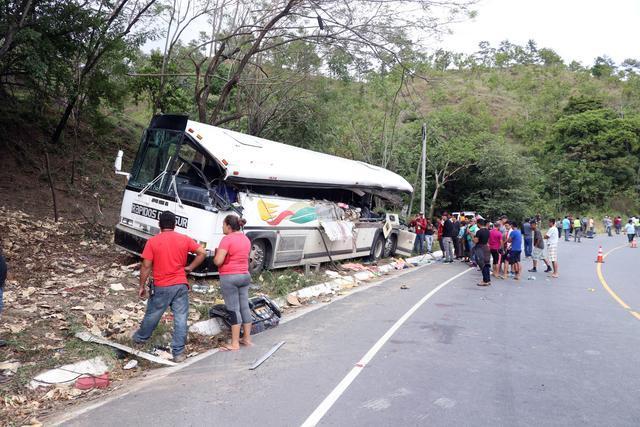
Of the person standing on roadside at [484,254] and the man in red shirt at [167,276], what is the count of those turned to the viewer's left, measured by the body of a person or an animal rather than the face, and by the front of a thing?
1

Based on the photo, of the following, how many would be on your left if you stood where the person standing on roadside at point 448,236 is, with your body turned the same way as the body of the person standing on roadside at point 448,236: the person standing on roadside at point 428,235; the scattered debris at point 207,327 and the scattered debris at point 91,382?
2

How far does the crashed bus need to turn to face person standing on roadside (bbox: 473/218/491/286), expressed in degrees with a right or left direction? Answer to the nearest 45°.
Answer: approximately 135° to its left

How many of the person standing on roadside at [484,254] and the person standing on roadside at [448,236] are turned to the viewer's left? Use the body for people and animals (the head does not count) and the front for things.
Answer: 2

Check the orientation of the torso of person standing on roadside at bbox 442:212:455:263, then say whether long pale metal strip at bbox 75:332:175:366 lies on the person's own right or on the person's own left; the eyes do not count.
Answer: on the person's own left

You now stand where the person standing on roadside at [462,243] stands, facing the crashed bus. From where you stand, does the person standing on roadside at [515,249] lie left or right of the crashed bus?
left

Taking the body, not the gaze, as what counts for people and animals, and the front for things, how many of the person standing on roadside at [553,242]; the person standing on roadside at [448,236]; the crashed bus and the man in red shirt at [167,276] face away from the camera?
1

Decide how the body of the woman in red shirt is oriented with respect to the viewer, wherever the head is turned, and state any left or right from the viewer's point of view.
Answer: facing away from the viewer and to the left of the viewer

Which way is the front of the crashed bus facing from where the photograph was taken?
facing the viewer and to the left of the viewer

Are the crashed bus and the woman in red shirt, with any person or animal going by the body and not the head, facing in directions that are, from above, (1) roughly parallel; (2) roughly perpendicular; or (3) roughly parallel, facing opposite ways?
roughly perpendicular

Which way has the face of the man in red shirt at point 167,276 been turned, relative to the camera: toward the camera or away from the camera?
away from the camera

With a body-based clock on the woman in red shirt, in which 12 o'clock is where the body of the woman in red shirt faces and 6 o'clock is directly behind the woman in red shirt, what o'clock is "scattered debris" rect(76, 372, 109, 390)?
The scattered debris is roughly at 9 o'clock from the woman in red shirt.

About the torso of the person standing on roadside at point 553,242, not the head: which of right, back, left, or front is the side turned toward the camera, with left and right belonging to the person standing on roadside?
left

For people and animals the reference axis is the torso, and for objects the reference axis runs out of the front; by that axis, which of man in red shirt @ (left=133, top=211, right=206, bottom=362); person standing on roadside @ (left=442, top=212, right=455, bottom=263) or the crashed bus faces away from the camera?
the man in red shirt

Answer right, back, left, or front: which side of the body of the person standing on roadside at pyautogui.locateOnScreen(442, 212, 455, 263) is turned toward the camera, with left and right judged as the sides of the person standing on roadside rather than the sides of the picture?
left

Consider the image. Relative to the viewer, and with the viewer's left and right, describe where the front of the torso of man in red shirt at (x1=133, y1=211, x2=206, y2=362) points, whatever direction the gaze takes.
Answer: facing away from the viewer

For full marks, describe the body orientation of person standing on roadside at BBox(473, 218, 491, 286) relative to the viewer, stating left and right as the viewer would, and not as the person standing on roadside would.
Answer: facing to the left of the viewer

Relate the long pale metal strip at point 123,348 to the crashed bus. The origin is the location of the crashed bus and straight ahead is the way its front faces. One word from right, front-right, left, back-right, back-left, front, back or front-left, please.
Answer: front-left
